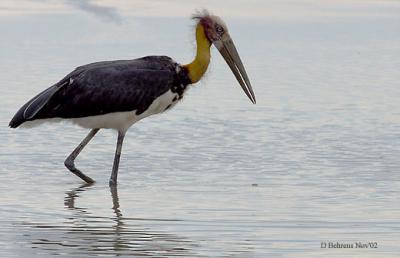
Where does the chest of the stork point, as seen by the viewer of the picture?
to the viewer's right
